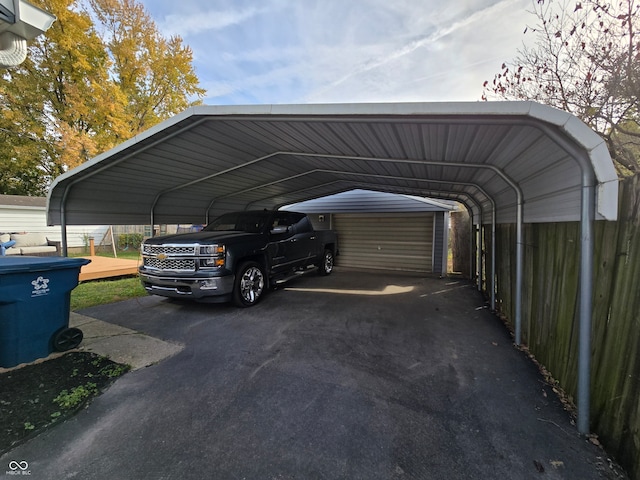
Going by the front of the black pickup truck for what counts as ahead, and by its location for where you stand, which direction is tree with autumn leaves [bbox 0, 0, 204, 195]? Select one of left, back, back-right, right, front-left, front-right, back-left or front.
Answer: right

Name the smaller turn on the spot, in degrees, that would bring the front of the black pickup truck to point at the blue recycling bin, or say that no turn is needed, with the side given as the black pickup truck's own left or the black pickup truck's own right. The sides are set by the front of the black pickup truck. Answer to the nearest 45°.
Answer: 0° — it already faces it

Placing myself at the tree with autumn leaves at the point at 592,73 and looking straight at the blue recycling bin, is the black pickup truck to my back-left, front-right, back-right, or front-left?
front-right

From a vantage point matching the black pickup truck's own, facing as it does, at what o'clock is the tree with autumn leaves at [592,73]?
The tree with autumn leaves is roughly at 8 o'clock from the black pickup truck.

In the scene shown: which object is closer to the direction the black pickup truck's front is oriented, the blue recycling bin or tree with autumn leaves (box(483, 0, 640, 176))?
the blue recycling bin

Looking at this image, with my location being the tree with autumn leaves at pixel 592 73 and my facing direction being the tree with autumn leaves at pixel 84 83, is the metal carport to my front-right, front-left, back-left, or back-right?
front-left

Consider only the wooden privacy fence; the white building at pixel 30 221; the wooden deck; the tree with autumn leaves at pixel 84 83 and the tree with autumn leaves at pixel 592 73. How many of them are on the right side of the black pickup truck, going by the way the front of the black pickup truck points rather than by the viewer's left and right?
3

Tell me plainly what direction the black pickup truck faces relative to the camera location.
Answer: facing the viewer and to the left of the viewer

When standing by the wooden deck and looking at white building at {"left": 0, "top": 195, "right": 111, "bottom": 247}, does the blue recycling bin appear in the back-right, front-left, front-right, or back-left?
back-left

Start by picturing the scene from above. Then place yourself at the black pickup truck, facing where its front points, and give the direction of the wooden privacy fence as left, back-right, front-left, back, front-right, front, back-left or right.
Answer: left

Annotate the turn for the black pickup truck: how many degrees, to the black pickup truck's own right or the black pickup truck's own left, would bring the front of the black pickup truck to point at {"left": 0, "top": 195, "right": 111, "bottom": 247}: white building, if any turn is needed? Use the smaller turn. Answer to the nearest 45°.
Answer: approximately 90° to the black pickup truck's own right

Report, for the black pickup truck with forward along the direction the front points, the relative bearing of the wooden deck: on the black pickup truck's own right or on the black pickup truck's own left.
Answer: on the black pickup truck's own right
